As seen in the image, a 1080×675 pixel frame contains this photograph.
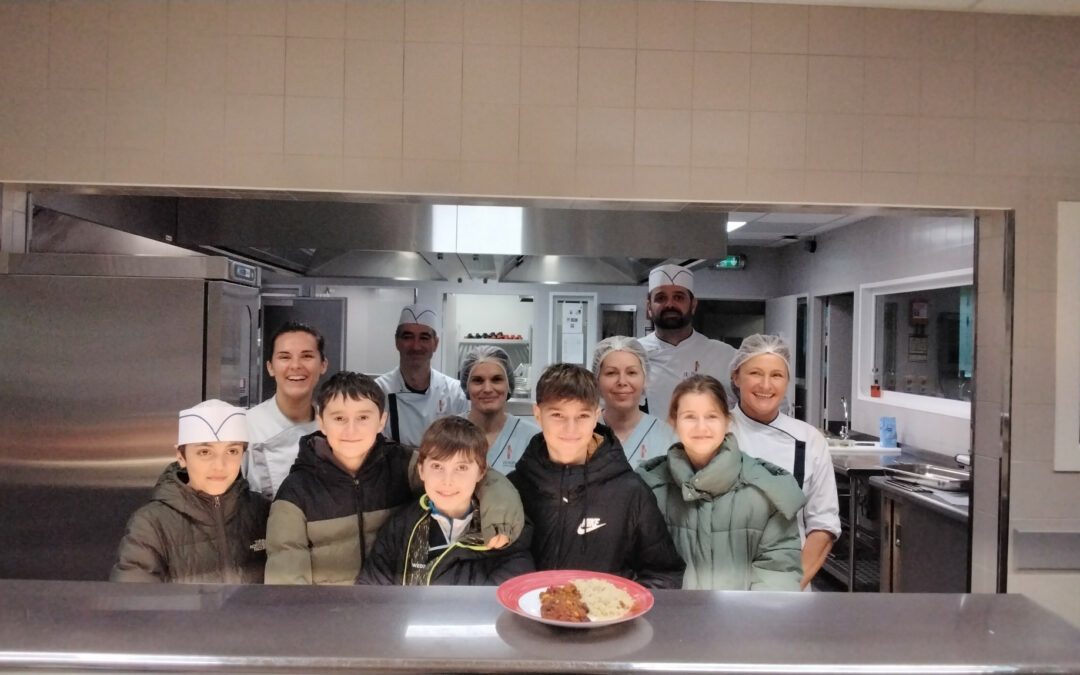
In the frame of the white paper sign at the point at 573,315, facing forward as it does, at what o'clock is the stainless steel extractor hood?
The stainless steel extractor hood is roughly at 1 o'clock from the white paper sign.

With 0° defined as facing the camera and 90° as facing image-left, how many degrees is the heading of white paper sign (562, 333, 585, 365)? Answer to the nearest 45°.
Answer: approximately 0°

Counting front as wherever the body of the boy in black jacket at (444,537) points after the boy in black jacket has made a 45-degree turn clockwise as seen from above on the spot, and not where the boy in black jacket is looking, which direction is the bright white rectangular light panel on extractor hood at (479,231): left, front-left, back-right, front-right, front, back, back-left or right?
back-right

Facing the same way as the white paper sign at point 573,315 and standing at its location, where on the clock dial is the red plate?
The red plate is roughly at 12 o'clock from the white paper sign.

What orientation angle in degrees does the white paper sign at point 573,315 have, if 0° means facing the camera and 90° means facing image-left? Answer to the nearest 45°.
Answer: approximately 0°

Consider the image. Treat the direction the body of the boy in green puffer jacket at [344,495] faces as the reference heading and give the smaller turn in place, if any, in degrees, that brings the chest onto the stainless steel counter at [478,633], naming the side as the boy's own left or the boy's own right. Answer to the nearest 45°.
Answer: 0° — they already face it

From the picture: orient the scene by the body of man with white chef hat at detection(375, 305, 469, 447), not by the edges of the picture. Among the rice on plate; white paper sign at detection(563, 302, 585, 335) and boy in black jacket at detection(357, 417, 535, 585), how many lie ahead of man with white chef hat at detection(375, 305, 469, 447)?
2
